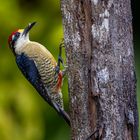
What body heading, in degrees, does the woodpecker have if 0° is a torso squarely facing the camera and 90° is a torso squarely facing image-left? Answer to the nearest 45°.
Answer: approximately 270°
